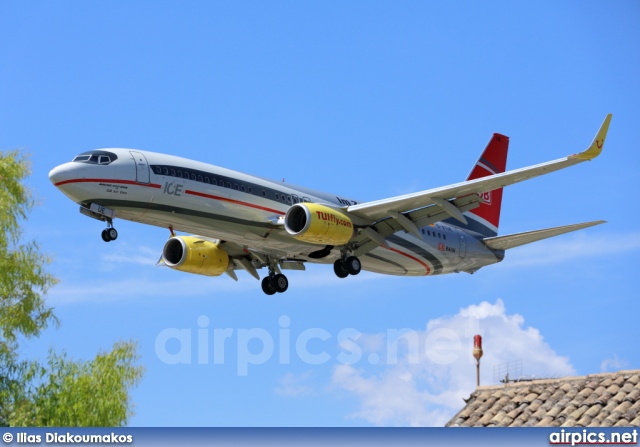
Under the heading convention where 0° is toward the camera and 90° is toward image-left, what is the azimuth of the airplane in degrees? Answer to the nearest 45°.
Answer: approximately 45°
